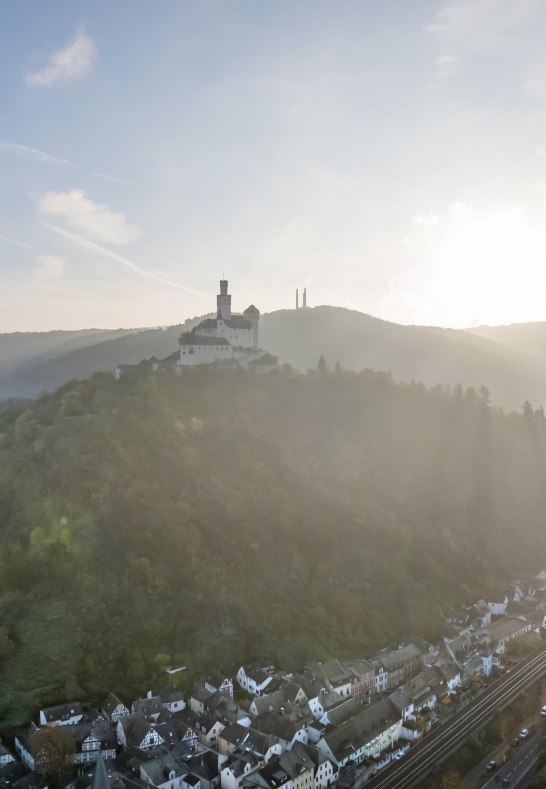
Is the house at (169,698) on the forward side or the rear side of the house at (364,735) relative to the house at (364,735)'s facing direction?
on the rear side

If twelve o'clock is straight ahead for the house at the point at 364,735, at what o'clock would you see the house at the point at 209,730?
the house at the point at 209,730 is roughly at 4 o'clock from the house at the point at 364,735.

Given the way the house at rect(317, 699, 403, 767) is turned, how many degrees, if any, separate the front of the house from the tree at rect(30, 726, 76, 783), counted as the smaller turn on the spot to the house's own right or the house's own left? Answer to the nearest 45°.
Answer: approximately 135° to the house's own right

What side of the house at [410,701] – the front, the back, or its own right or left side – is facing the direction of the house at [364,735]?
right

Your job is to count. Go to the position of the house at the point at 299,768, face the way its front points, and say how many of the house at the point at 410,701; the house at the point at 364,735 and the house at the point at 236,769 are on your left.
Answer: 2

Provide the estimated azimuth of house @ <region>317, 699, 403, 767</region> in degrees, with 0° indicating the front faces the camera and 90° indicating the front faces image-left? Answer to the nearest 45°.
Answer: approximately 315°
